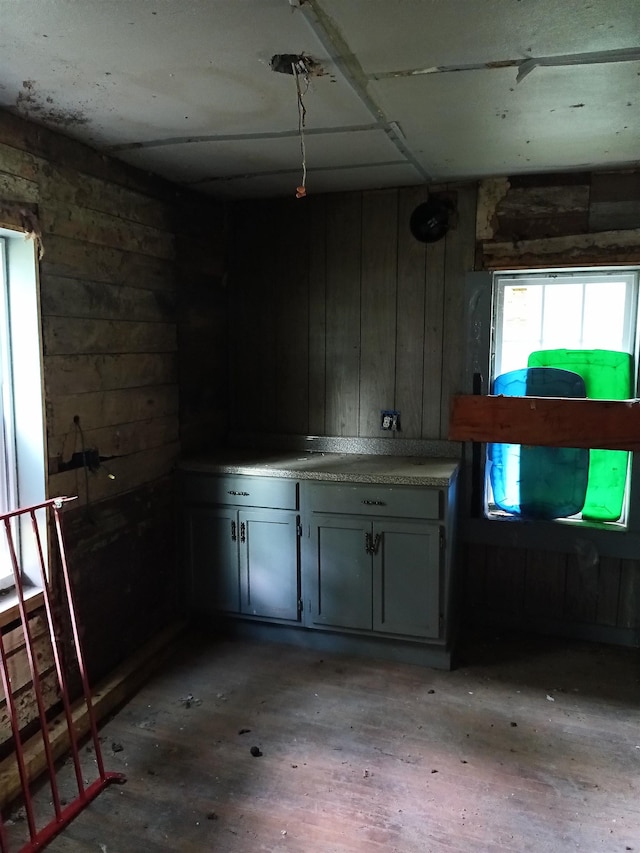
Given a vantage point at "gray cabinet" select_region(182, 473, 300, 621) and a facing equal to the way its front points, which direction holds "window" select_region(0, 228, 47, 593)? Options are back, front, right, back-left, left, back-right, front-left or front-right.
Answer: front-right

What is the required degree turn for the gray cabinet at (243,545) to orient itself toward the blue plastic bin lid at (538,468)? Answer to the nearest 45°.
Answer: approximately 90° to its left

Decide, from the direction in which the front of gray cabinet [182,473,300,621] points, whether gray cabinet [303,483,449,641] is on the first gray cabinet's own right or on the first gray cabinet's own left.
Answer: on the first gray cabinet's own left

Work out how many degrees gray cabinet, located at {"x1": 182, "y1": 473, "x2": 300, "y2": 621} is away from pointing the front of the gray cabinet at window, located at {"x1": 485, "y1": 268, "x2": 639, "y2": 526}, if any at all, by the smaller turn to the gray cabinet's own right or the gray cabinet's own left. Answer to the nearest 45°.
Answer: approximately 90° to the gray cabinet's own left

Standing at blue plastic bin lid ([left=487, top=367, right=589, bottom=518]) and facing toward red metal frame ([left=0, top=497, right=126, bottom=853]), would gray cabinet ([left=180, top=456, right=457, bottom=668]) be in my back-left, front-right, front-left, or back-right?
front-right

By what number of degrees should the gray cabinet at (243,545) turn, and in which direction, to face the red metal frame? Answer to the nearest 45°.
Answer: approximately 45° to its right

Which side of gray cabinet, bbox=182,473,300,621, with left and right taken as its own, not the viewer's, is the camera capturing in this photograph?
front

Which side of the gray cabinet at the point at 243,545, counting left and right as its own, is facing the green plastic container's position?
left

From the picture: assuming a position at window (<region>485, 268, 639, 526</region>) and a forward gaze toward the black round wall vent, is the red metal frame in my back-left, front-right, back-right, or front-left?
front-left
